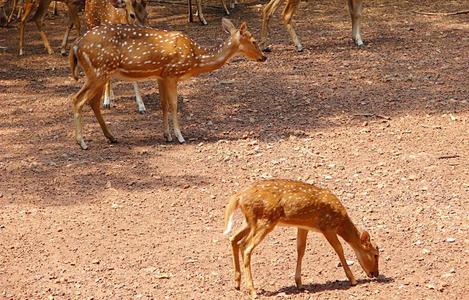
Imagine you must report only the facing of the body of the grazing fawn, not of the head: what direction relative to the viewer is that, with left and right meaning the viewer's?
facing to the right of the viewer

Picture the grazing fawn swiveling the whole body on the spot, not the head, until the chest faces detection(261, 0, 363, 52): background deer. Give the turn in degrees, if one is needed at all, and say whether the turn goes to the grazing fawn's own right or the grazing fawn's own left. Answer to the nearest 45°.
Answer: approximately 90° to the grazing fawn's own left

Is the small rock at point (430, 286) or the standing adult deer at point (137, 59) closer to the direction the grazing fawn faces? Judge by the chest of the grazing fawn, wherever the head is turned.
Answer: the small rock

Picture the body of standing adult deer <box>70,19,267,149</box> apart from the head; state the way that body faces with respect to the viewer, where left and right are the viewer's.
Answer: facing to the right of the viewer

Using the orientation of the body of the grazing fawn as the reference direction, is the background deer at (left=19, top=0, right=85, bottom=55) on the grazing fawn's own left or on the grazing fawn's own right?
on the grazing fawn's own left

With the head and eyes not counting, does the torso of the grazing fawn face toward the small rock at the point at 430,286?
yes
